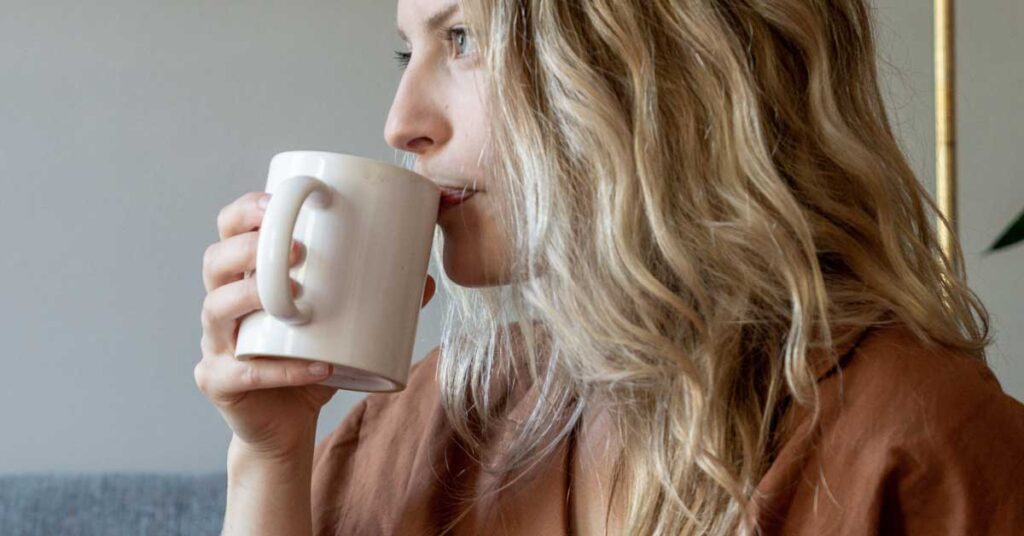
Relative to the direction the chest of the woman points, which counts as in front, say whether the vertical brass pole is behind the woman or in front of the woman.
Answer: behind

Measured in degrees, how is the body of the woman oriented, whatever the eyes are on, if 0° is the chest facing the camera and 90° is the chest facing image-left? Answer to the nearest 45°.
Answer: approximately 45°

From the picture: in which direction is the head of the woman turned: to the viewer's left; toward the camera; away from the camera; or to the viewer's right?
to the viewer's left
